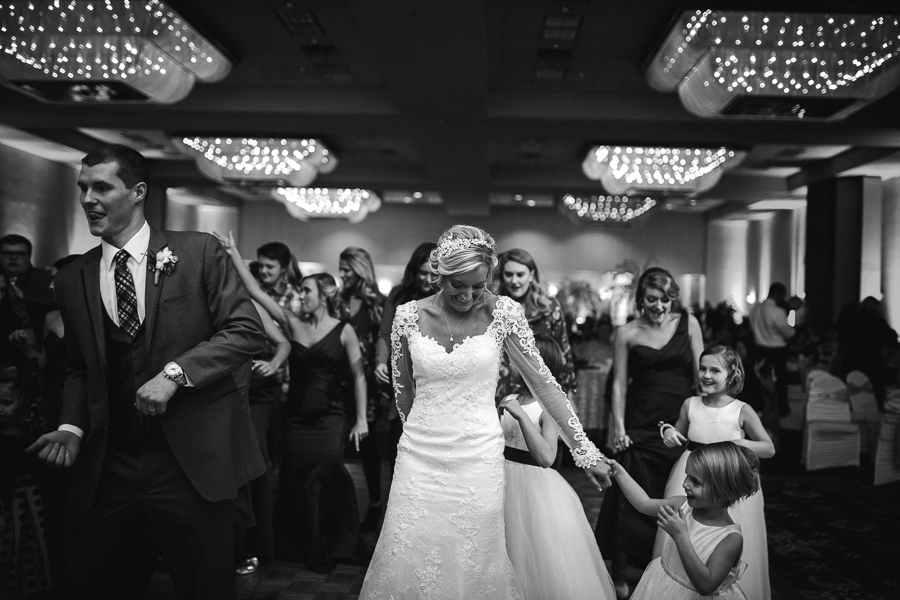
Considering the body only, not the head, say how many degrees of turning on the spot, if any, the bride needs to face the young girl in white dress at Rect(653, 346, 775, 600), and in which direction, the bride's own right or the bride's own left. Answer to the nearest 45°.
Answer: approximately 135° to the bride's own left

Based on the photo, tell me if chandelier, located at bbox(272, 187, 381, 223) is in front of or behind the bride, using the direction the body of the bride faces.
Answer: behind

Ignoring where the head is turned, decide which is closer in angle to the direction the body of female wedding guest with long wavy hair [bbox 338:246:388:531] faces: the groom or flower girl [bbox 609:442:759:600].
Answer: the groom

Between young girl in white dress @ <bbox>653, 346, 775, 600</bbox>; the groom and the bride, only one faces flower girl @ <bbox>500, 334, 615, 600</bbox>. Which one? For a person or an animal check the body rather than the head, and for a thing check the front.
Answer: the young girl in white dress

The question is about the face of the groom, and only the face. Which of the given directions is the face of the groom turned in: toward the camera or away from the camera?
toward the camera

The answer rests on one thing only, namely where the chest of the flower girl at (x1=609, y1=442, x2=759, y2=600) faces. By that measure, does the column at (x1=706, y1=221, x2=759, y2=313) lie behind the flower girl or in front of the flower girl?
behind

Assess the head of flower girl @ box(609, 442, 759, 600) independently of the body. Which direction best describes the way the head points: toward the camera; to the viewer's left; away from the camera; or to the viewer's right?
to the viewer's left

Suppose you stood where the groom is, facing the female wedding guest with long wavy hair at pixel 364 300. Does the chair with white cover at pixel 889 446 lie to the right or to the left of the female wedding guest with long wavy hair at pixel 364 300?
right

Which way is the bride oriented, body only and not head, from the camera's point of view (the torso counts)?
toward the camera

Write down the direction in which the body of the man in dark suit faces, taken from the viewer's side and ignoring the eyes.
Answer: toward the camera

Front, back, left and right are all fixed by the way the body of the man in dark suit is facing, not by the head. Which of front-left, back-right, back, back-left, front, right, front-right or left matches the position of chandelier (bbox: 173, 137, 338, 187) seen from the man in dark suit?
back-left

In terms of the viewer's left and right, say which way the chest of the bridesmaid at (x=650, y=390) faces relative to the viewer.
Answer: facing the viewer
